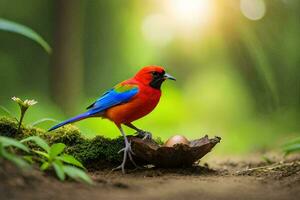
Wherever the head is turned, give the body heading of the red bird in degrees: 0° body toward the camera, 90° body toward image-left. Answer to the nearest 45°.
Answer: approximately 270°
